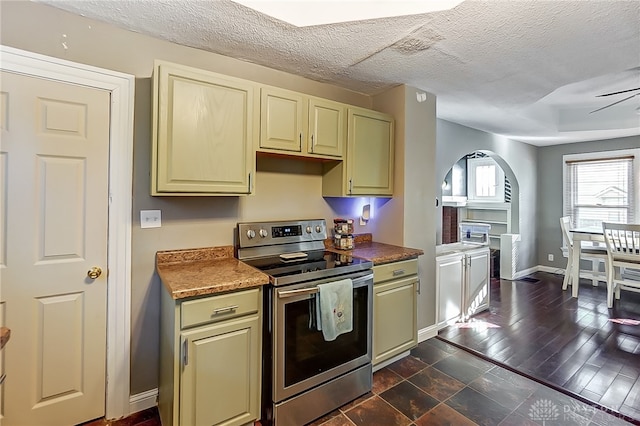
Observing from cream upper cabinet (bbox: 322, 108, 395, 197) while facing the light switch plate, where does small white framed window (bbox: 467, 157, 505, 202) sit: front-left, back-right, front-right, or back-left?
back-right

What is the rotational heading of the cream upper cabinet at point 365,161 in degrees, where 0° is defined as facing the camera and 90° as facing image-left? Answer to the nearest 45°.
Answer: approximately 315°

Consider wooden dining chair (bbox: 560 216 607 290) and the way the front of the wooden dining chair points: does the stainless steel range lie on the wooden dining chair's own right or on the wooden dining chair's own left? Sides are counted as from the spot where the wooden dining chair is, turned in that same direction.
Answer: on the wooden dining chair's own right

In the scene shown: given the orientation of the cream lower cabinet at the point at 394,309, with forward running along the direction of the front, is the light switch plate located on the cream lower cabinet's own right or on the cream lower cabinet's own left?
on the cream lower cabinet's own right

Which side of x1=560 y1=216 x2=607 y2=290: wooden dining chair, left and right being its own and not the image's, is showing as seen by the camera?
right

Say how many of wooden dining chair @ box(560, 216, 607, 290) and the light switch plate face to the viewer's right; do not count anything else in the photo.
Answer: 1

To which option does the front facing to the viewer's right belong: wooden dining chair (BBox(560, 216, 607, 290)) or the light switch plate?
the wooden dining chair

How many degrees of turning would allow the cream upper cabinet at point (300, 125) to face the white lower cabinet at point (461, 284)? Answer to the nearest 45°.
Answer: approximately 90° to its left

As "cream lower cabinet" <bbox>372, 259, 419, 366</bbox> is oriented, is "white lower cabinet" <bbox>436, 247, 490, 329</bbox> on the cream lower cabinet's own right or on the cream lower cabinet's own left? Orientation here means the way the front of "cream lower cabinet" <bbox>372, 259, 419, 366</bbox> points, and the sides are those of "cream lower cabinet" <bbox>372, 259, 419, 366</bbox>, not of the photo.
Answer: on the cream lower cabinet's own left

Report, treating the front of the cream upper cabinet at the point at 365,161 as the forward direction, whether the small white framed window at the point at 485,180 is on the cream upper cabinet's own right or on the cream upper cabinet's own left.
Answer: on the cream upper cabinet's own left
